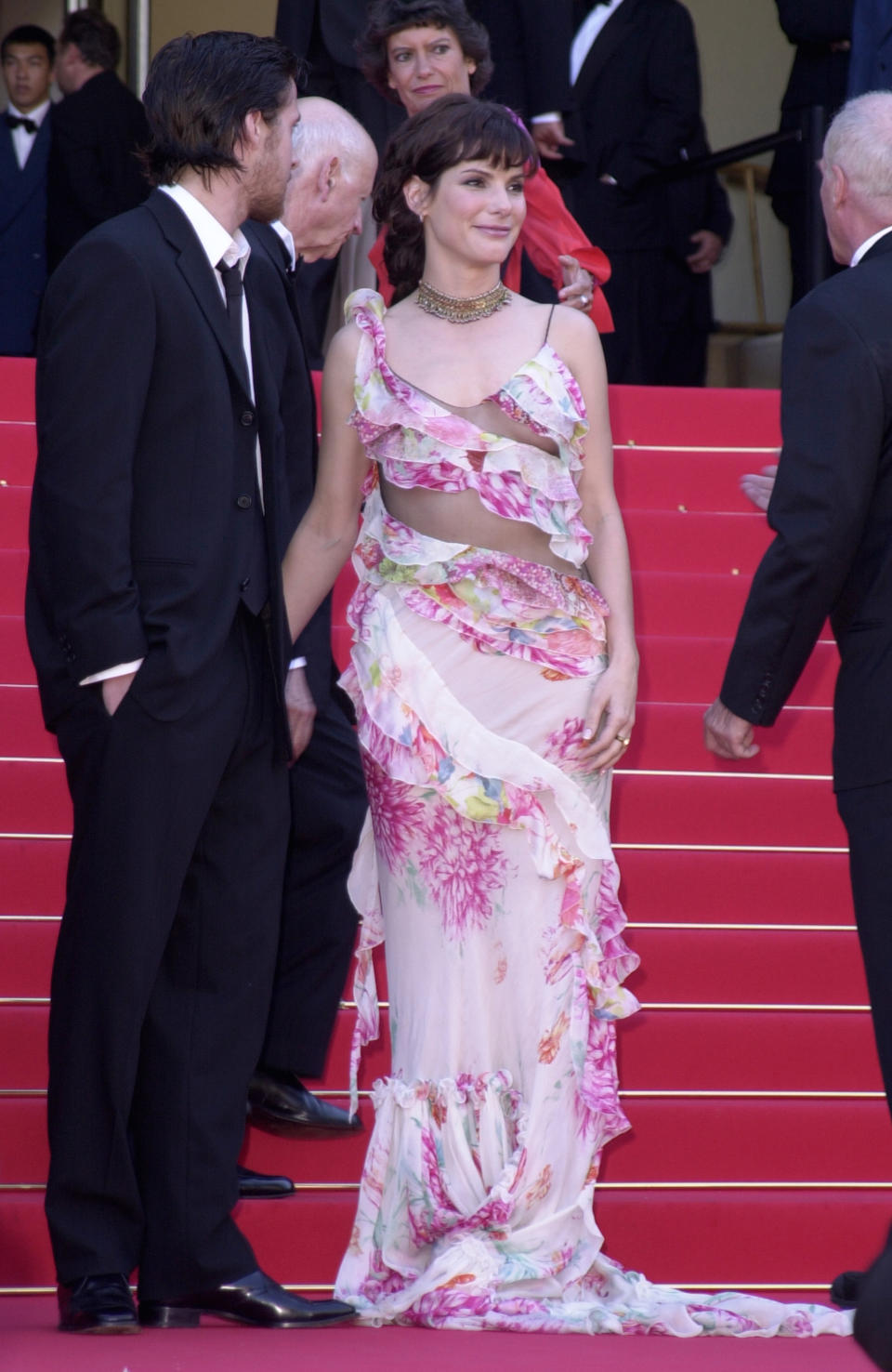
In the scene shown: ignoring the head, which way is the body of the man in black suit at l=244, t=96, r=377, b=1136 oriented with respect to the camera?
to the viewer's right

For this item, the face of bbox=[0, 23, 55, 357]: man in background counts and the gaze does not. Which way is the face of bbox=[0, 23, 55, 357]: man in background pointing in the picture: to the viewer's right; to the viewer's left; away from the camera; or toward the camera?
toward the camera

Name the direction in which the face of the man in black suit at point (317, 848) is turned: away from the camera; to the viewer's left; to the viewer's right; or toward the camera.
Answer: to the viewer's right

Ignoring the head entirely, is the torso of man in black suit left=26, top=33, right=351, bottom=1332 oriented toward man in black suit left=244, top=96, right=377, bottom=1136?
no

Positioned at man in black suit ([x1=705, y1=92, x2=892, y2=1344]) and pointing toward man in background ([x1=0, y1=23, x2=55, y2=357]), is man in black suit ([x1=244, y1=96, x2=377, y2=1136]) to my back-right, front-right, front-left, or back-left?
front-left

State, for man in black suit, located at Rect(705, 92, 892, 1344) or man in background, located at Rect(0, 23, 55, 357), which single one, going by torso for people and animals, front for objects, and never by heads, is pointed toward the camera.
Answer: the man in background

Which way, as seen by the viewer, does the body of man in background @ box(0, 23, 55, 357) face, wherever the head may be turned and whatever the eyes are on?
toward the camera

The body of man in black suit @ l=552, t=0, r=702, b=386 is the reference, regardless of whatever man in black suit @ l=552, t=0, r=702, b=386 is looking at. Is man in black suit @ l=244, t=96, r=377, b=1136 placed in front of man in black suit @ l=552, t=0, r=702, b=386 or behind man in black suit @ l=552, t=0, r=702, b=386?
in front

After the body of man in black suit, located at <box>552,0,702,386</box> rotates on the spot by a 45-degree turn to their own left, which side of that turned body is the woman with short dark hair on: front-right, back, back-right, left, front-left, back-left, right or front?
front

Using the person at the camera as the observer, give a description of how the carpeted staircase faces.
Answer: facing the viewer

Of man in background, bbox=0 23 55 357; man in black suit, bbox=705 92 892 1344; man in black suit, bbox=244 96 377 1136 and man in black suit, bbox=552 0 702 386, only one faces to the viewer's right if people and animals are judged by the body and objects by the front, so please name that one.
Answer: man in black suit, bbox=244 96 377 1136

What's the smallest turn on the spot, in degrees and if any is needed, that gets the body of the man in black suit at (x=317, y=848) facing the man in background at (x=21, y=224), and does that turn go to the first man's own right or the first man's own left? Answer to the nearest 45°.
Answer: approximately 90° to the first man's own left

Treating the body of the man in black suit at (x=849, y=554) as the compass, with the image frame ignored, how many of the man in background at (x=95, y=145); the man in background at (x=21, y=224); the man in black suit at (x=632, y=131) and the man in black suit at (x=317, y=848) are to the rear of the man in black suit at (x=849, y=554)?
0

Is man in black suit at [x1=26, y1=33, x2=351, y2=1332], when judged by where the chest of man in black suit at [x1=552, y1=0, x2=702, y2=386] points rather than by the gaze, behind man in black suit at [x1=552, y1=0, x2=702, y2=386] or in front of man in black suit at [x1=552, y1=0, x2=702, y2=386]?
in front

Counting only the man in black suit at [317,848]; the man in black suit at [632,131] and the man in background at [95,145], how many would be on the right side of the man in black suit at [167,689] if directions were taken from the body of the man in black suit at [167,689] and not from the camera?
0
